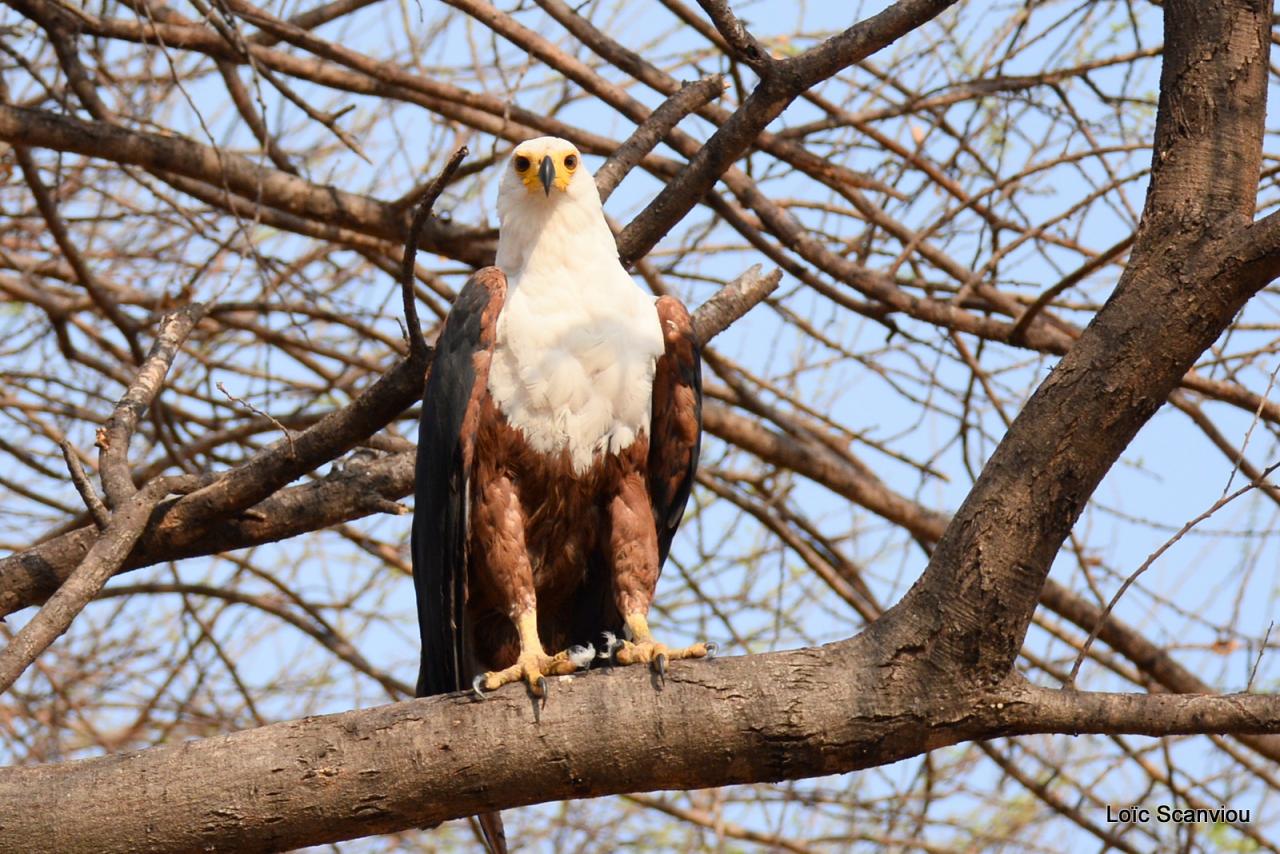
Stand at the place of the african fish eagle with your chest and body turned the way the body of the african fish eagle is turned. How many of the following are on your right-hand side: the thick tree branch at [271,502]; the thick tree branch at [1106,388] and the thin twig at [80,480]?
2

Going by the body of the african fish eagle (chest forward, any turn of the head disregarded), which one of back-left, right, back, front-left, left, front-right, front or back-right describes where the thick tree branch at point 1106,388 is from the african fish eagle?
front-left

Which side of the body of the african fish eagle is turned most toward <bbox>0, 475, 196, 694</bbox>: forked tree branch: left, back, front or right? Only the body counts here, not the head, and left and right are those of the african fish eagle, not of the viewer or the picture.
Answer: right

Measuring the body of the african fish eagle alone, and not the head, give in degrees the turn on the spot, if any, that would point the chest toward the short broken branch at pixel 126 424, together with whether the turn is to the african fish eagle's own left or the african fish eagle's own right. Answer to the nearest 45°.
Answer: approximately 90° to the african fish eagle's own right

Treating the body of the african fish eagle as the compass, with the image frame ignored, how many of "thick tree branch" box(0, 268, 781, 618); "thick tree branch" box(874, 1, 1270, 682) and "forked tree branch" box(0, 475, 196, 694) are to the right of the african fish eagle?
2

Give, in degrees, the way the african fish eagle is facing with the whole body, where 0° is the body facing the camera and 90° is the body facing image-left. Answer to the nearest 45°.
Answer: approximately 0°
